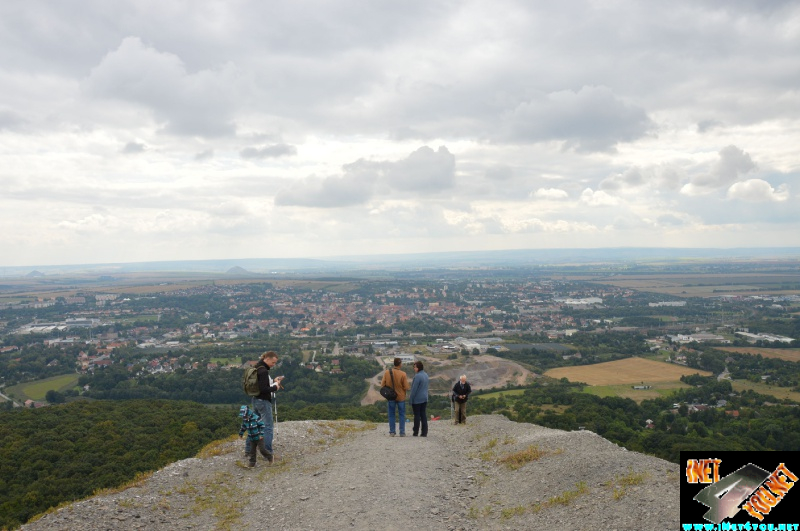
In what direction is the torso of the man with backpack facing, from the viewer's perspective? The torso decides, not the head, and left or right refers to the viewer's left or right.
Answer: facing to the right of the viewer

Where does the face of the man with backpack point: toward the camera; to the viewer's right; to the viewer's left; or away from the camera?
to the viewer's right
